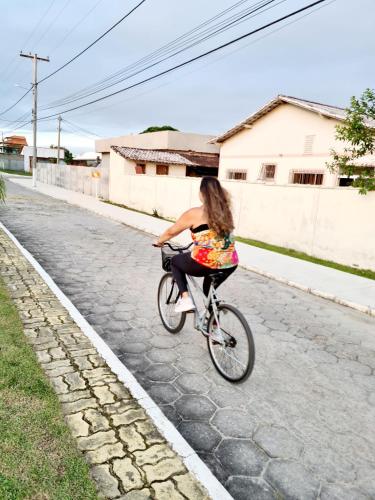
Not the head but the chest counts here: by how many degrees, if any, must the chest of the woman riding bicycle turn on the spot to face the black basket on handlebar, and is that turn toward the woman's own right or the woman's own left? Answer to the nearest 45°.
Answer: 0° — they already face it

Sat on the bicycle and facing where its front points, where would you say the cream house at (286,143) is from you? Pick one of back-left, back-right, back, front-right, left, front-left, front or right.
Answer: front-right

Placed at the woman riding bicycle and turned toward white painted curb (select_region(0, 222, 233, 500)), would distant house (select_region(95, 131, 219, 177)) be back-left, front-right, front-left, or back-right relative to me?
back-right

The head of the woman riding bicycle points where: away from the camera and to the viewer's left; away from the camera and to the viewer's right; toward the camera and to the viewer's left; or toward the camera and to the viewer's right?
away from the camera and to the viewer's left

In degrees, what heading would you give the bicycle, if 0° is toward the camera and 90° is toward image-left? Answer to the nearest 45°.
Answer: approximately 135°

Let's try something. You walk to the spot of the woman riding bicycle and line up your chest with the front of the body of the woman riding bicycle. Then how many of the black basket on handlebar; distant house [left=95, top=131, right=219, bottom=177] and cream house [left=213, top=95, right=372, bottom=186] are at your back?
0

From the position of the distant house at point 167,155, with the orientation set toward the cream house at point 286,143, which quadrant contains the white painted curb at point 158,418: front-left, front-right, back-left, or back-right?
front-right

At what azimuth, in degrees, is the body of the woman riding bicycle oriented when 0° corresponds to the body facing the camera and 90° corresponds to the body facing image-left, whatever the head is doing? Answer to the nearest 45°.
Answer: approximately 135°

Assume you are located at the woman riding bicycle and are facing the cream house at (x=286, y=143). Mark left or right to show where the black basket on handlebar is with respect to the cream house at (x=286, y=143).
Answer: left

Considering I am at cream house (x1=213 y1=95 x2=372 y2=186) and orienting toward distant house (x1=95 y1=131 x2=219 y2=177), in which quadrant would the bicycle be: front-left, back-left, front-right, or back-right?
back-left

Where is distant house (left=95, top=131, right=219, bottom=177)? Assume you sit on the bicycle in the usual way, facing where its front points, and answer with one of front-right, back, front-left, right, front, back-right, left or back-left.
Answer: front-right
